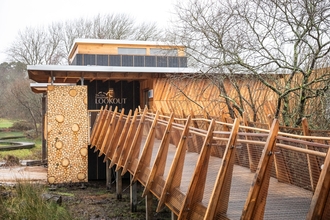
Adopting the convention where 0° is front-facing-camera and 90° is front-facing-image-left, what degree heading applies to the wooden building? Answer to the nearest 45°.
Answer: approximately 0°

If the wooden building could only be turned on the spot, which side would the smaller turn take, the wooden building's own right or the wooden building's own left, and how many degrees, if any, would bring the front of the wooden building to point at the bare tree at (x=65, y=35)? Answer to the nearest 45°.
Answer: approximately 180°
